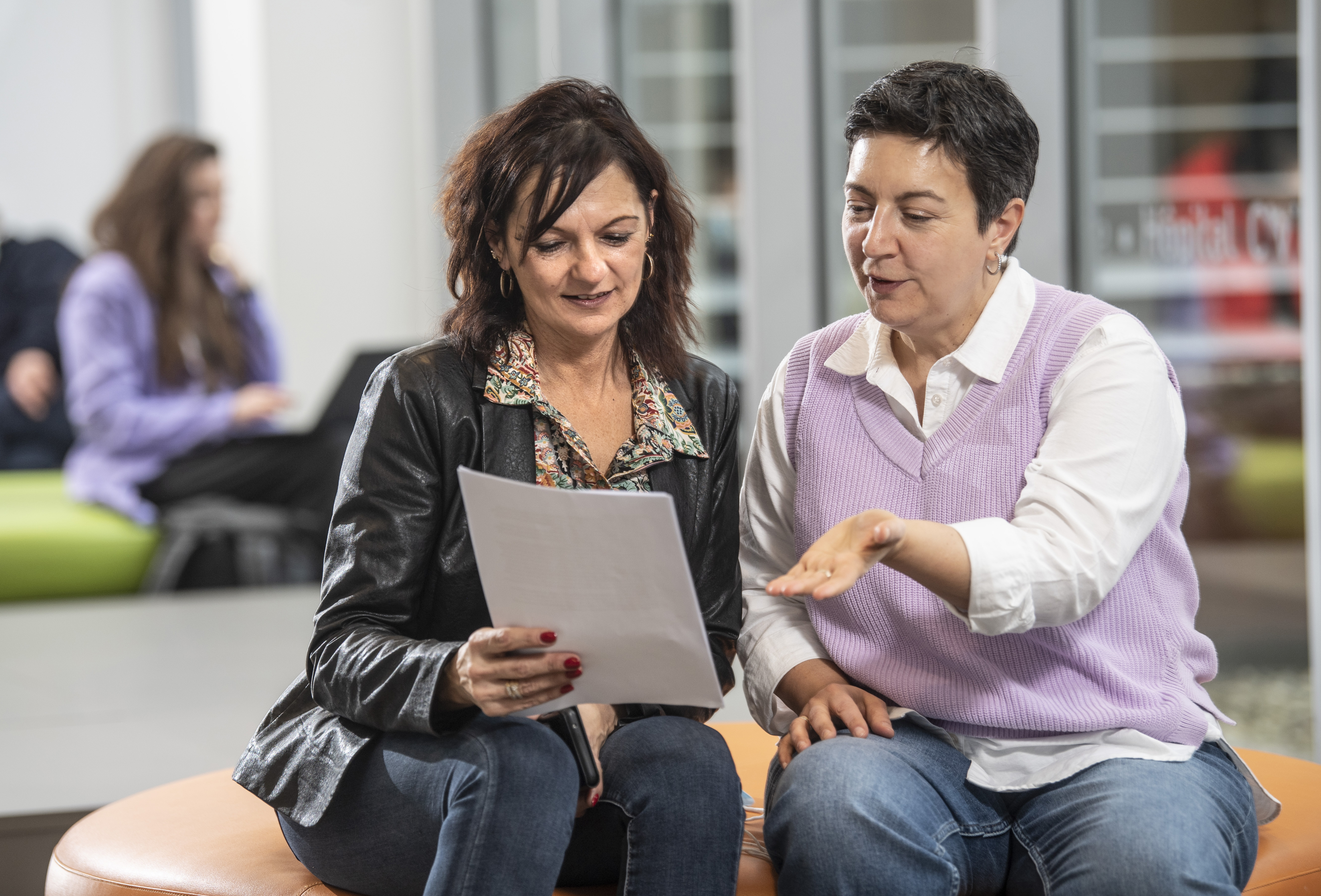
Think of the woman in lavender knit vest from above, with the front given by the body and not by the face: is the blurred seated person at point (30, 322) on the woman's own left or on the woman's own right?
on the woman's own right

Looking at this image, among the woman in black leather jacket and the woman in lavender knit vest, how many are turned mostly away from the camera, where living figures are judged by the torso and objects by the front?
0

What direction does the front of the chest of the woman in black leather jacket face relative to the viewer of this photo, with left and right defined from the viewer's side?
facing the viewer and to the right of the viewer

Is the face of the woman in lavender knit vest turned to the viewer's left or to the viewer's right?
to the viewer's left

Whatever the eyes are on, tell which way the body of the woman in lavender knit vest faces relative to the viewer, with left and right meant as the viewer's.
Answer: facing the viewer and to the left of the viewer

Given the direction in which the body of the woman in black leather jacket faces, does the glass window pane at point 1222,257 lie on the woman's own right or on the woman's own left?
on the woman's own left

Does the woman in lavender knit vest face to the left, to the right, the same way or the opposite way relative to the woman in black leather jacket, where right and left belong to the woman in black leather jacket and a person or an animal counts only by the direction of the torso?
to the right
